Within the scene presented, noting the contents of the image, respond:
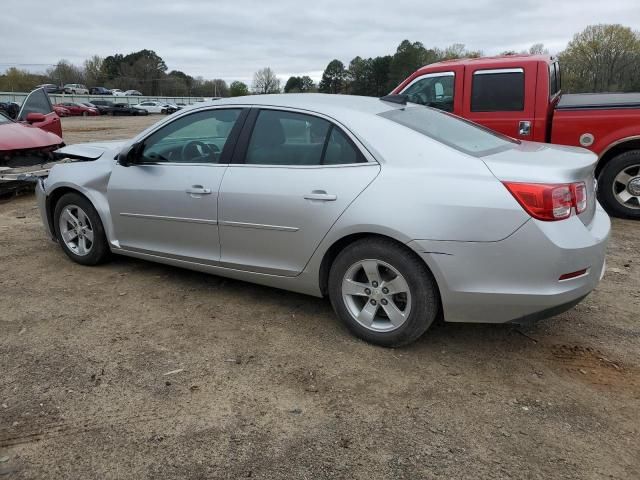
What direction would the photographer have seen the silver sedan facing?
facing away from the viewer and to the left of the viewer

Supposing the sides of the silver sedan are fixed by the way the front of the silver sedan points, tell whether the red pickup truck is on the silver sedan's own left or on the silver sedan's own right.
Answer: on the silver sedan's own right

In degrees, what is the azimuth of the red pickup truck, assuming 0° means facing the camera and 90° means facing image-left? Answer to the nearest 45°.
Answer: approximately 90°

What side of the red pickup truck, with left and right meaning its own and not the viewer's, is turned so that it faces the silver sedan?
left

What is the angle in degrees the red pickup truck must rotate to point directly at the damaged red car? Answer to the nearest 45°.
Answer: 0° — it already faces it
